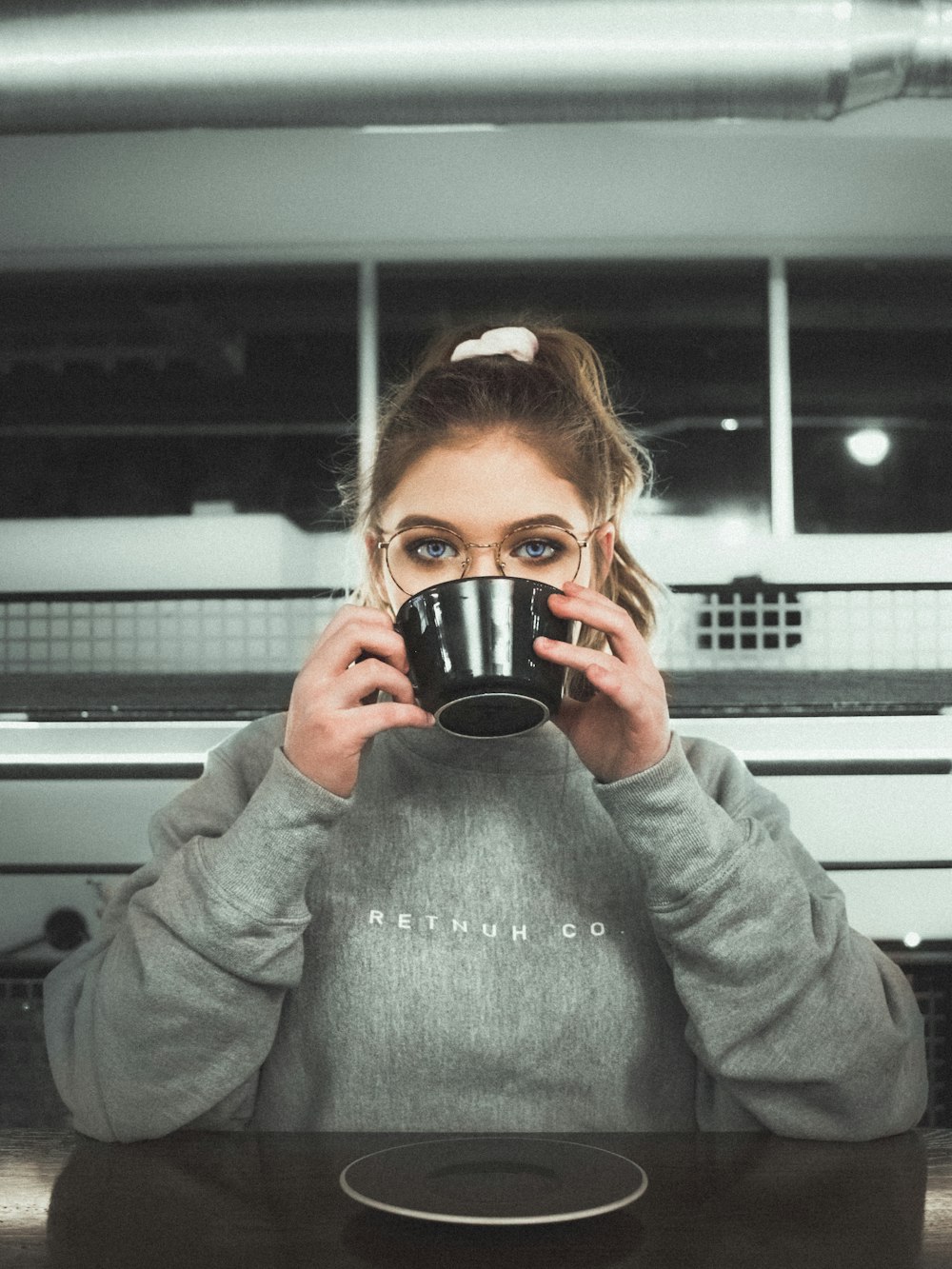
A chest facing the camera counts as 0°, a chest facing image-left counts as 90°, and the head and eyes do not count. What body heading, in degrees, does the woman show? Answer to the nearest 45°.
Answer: approximately 0°
